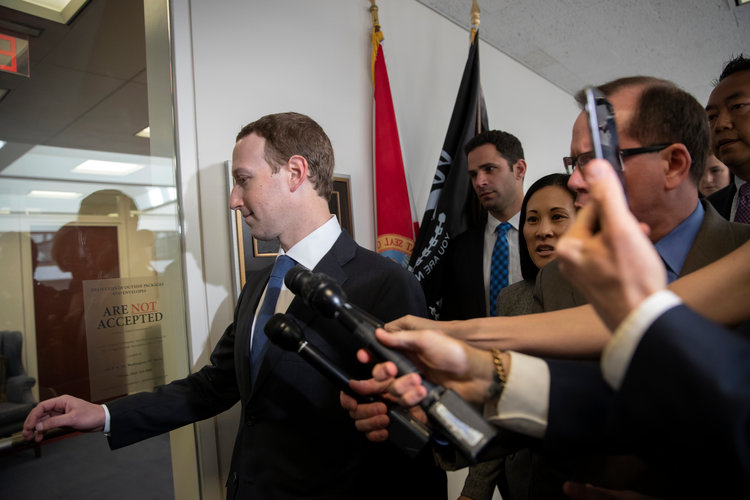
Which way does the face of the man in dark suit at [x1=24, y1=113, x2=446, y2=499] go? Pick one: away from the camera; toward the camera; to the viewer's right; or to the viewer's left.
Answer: to the viewer's left

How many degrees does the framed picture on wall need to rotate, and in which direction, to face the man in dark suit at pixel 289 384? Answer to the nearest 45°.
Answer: approximately 45° to its right

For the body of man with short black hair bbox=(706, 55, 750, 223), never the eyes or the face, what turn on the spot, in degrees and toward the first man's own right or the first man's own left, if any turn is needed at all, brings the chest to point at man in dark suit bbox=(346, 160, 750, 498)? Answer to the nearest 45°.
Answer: approximately 45° to the first man's own left

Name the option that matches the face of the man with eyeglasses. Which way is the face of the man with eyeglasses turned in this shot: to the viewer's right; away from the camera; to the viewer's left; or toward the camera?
to the viewer's left

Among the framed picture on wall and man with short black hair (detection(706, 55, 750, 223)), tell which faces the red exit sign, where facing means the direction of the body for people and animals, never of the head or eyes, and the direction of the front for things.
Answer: the man with short black hair

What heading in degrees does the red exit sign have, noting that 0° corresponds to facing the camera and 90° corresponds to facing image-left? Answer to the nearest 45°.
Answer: approximately 0°

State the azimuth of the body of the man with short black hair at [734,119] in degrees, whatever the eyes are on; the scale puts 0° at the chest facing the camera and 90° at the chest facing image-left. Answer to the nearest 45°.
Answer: approximately 45°

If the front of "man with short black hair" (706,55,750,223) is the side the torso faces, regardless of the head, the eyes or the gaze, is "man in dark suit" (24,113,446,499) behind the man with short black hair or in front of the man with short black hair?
in front

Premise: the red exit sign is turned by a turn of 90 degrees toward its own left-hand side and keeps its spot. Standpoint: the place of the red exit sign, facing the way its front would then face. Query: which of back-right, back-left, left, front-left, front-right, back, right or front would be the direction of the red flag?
front

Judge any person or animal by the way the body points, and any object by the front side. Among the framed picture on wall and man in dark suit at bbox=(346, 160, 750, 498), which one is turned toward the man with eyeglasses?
the framed picture on wall

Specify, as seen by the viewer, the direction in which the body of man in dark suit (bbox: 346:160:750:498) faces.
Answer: to the viewer's left

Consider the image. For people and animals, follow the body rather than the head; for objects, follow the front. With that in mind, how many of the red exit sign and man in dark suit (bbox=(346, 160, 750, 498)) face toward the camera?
1
